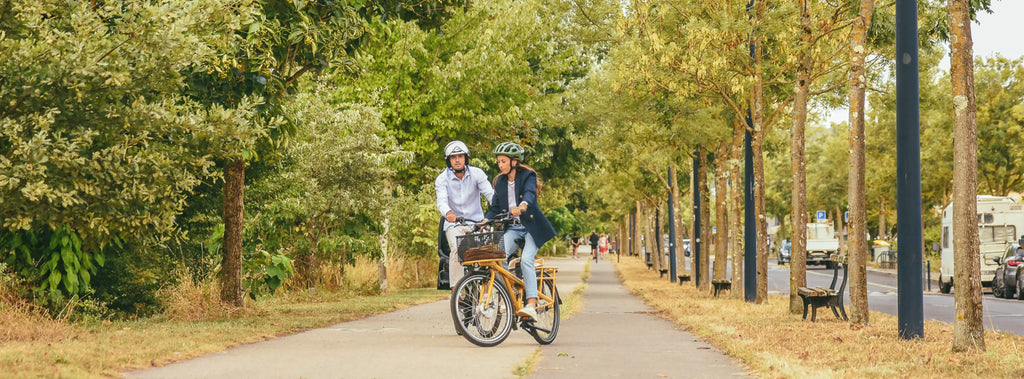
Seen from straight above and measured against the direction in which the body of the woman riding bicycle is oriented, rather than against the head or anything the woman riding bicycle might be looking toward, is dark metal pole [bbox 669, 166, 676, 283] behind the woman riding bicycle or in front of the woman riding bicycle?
behind

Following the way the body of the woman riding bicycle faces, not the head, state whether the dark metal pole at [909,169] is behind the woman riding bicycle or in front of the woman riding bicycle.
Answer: behind

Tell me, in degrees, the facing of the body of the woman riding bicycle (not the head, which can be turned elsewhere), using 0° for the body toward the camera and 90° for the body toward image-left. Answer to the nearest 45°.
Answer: approximately 45°

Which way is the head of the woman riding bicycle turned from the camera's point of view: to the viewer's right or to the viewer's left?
to the viewer's left
